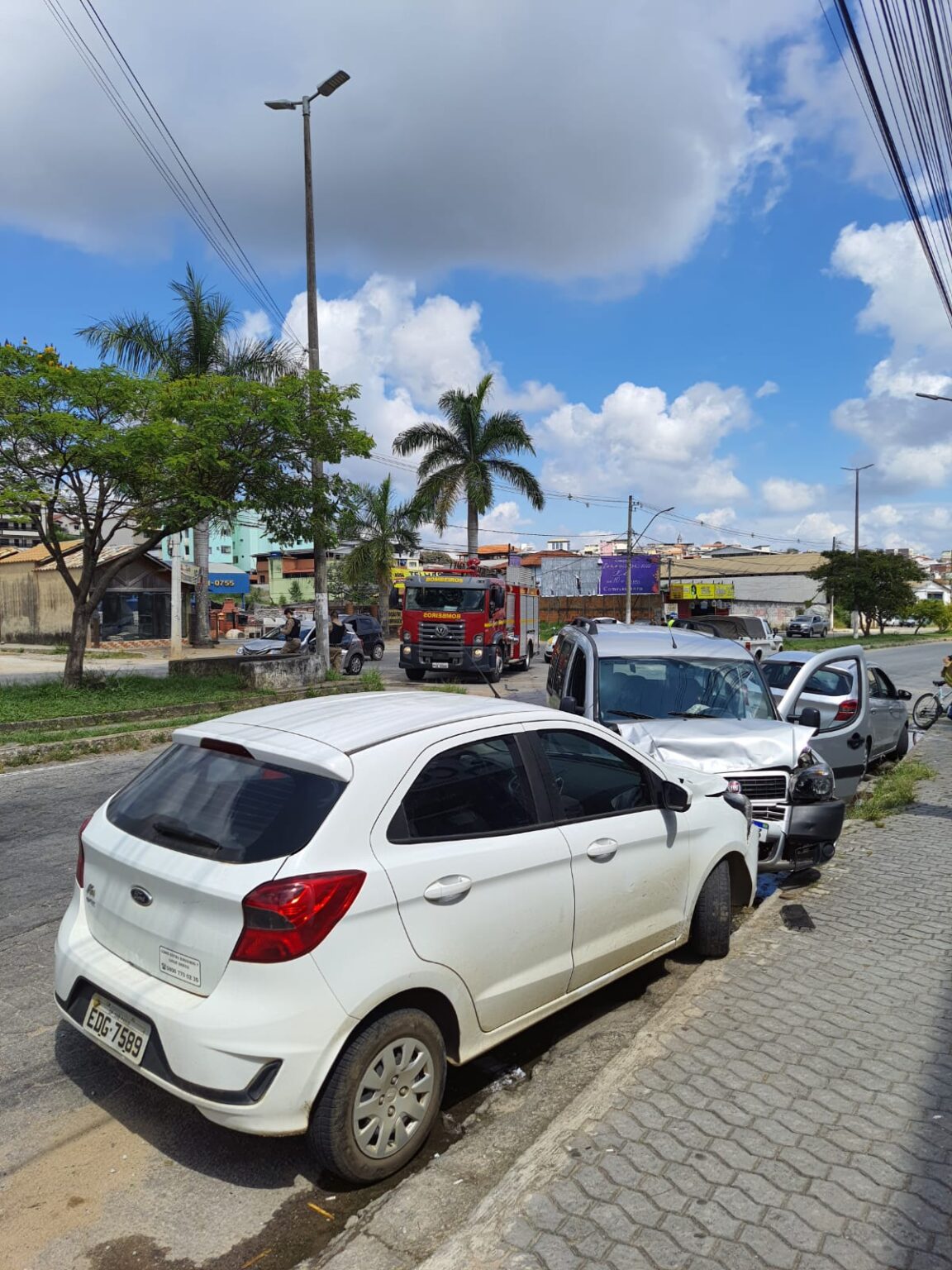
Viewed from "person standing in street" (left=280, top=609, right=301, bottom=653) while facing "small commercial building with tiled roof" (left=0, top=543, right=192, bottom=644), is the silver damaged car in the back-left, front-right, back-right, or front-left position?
back-left

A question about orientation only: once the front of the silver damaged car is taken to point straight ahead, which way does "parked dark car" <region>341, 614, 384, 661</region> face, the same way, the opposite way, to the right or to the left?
the opposite way

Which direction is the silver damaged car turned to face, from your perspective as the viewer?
facing the viewer and to the right of the viewer

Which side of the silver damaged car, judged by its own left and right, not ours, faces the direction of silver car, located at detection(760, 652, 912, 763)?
back

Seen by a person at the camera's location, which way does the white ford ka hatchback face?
facing away from the viewer and to the right of the viewer

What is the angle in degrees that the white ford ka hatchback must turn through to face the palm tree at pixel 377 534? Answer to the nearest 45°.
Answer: approximately 45° to its left

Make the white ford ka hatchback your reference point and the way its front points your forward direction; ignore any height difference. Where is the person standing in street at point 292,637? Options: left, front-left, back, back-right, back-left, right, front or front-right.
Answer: front-left

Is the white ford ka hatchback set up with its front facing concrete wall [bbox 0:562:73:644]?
no

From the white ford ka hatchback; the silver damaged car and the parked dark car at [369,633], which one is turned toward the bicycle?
the white ford ka hatchback

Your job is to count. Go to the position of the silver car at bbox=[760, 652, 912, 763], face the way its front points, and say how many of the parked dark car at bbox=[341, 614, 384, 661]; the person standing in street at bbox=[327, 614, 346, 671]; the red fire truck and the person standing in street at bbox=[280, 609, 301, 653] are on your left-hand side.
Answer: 4

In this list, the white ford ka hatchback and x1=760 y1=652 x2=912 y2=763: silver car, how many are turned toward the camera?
0

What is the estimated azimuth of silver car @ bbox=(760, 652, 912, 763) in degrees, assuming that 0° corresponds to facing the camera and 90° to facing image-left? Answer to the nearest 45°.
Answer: approximately 225°

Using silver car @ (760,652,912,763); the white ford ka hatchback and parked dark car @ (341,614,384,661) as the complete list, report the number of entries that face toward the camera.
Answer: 0

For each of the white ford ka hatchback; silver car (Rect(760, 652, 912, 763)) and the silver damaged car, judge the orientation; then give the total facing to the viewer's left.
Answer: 0

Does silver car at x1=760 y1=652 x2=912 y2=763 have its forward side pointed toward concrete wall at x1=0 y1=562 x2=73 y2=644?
no

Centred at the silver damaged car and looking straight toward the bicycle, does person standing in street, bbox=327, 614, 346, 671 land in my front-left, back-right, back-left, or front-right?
front-left

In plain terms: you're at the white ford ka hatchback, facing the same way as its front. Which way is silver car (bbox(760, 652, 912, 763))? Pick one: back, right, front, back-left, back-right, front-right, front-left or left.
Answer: front
